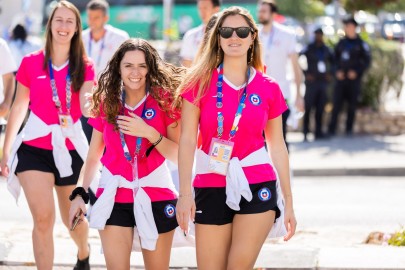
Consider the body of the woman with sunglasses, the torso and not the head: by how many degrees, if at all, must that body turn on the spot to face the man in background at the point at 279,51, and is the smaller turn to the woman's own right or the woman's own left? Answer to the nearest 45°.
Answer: approximately 180°

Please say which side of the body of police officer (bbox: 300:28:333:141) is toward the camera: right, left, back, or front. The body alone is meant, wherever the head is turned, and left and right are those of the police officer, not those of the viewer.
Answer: front

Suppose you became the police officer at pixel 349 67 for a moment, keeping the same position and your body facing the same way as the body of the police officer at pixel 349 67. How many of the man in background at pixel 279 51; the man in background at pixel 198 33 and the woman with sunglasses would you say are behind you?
0

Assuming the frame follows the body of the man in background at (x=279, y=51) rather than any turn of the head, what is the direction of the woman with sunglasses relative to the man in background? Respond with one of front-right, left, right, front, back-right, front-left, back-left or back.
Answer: front-left

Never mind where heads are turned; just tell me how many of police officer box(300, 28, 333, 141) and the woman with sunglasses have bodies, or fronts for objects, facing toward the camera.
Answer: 2

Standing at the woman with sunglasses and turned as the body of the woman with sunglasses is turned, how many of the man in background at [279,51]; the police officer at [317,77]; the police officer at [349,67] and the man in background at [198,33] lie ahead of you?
0

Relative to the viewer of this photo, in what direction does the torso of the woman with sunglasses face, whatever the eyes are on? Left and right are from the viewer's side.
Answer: facing the viewer

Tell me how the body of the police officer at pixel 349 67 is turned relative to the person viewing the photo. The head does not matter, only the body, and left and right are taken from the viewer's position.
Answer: facing the viewer and to the left of the viewer

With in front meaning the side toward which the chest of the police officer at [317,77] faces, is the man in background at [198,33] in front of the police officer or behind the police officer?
in front

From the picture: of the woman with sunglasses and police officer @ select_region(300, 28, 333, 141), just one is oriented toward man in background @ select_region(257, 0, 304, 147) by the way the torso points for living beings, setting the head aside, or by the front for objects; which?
the police officer

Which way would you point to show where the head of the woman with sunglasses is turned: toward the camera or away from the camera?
toward the camera

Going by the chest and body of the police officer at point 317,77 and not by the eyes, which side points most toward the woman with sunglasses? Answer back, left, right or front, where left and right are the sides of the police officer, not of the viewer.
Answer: front
